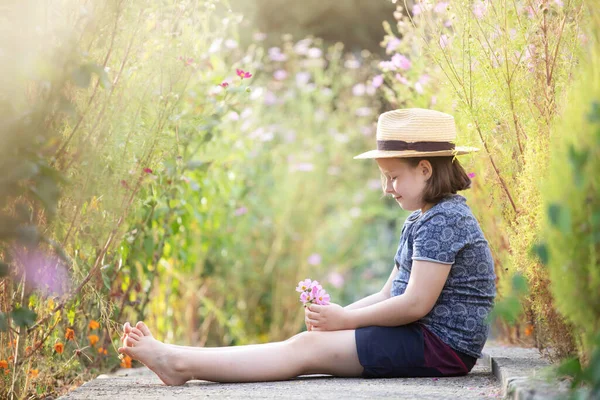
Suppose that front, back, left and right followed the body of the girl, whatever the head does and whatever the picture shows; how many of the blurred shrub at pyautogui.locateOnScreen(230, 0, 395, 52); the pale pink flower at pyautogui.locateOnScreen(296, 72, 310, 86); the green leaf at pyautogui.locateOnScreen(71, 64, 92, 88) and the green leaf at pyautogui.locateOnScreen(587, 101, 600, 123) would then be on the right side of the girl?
2

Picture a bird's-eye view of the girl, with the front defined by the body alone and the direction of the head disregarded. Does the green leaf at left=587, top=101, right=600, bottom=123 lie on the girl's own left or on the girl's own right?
on the girl's own left

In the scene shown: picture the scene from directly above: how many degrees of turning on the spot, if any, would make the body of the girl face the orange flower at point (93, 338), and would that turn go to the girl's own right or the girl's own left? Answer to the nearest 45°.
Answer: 0° — they already face it

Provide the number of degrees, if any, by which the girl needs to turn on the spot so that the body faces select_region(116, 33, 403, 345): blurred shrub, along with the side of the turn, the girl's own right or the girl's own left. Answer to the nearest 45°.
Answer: approximately 90° to the girl's own right

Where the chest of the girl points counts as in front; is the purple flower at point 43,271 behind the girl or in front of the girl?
in front

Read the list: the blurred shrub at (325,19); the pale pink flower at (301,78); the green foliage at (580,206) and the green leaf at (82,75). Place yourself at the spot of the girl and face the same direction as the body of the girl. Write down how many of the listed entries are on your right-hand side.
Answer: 2

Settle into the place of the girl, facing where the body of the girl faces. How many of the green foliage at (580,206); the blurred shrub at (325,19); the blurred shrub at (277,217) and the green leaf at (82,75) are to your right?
2

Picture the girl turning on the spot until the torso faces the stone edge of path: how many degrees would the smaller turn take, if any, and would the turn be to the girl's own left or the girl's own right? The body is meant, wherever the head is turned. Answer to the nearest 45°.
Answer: approximately 135° to the girl's own left

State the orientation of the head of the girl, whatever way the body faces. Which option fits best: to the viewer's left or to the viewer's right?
to the viewer's left

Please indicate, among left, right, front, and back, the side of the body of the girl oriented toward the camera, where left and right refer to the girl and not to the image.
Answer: left

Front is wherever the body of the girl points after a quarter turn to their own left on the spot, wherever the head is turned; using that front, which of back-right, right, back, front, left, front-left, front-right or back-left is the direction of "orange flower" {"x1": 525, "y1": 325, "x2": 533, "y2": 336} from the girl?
back-left

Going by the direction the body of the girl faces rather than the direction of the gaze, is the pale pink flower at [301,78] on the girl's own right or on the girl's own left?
on the girl's own right
